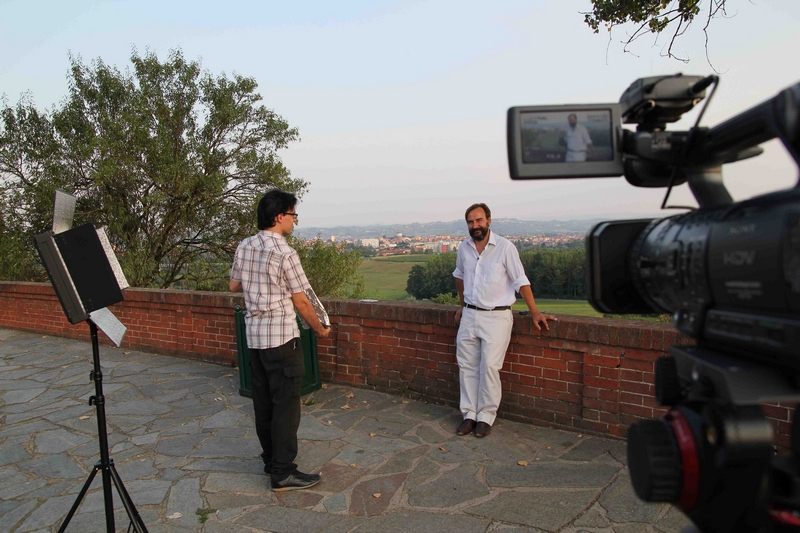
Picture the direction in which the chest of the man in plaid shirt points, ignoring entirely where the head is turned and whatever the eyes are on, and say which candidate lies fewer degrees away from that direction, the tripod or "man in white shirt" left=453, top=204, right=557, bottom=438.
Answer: the man in white shirt

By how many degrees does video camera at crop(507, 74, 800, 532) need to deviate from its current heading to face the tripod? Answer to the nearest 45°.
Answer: approximately 45° to its left

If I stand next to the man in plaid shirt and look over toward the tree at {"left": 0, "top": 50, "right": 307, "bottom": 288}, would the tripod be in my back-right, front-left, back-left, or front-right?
back-left

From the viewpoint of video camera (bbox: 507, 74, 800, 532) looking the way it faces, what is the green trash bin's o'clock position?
The green trash bin is roughly at 12 o'clock from the video camera.

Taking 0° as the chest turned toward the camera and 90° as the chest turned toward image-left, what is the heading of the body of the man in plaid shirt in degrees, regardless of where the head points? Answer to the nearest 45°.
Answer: approximately 225°

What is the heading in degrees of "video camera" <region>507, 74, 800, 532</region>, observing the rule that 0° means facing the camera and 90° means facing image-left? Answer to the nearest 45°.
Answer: approximately 135°

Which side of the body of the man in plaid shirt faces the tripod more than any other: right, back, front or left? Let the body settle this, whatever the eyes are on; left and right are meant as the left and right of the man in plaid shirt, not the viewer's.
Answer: back
